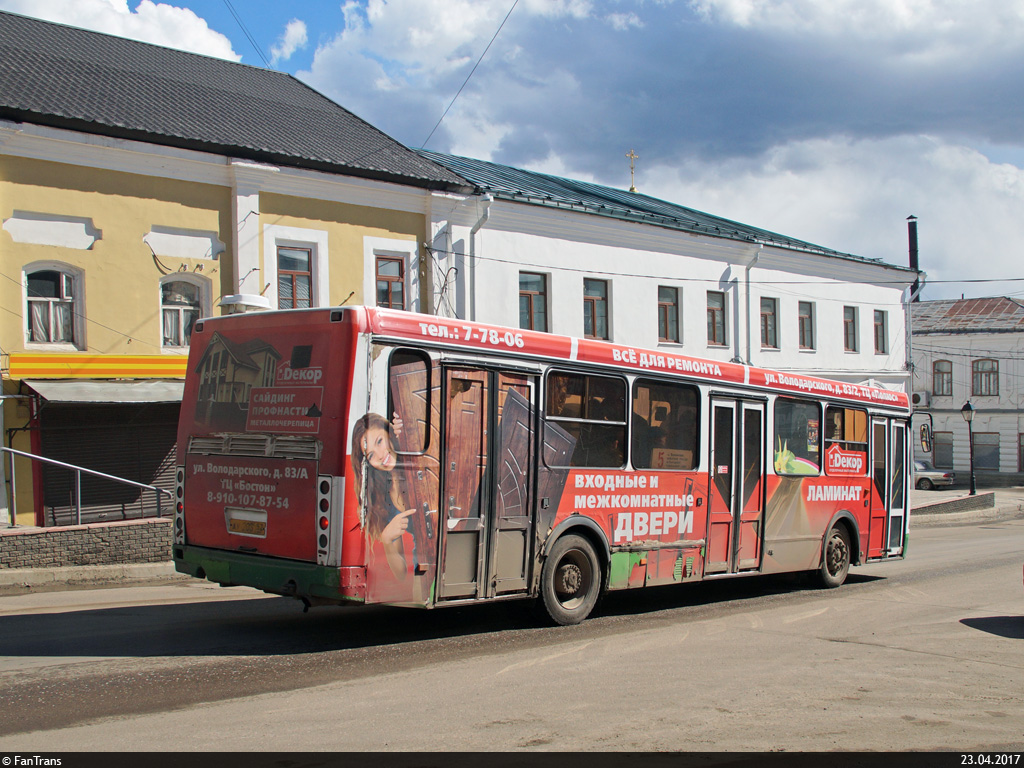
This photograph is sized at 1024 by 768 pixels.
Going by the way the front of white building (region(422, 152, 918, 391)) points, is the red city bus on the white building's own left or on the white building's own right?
on the white building's own right

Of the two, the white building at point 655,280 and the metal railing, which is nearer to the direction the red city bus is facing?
the white building

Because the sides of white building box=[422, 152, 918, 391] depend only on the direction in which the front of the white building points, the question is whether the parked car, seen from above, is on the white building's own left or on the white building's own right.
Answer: on the white building's own left

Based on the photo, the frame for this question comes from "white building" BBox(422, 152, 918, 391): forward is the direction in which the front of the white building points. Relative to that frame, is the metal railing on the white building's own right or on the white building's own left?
on the white building's own right

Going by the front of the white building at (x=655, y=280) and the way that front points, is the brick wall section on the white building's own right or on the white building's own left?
on the white building's own right

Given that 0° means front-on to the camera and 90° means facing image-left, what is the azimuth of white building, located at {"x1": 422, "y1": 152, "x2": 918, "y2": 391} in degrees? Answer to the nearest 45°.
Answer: approximately 315°

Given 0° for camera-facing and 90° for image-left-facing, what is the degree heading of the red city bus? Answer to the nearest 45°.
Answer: approximately 225°
